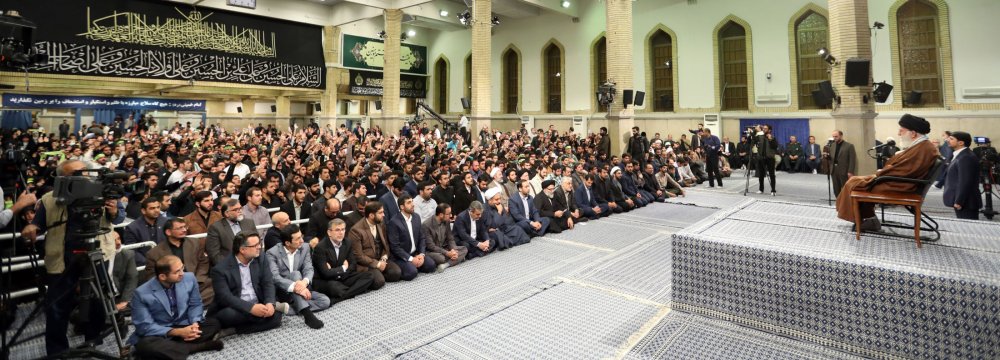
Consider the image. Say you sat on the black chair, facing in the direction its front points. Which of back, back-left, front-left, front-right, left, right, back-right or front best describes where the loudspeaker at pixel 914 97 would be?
right

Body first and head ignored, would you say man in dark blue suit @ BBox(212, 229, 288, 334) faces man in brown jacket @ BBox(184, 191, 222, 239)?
no

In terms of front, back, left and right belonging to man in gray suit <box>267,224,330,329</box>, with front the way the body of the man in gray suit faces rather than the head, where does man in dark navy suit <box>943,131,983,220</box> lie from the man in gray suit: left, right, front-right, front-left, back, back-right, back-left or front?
front-left

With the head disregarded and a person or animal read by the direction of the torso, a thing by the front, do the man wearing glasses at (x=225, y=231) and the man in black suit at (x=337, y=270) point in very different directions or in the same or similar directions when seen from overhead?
same or similar directions

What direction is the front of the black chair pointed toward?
to the viewer's left

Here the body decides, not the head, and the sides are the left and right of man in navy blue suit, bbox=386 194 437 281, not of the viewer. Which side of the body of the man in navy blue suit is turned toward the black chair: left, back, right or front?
front

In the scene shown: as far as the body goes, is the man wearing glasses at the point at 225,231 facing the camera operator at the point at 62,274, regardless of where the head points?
no

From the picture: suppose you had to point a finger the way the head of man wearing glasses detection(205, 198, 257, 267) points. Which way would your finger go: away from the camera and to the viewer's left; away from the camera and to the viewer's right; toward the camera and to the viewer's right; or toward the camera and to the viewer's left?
toward the camera and to the viewer's right

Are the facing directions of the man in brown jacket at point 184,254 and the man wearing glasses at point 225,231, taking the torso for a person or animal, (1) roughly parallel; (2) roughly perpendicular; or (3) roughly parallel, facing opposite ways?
roughly parallel

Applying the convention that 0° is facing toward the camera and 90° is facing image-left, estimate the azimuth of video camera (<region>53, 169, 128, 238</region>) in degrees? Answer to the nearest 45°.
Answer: approximately 270°
